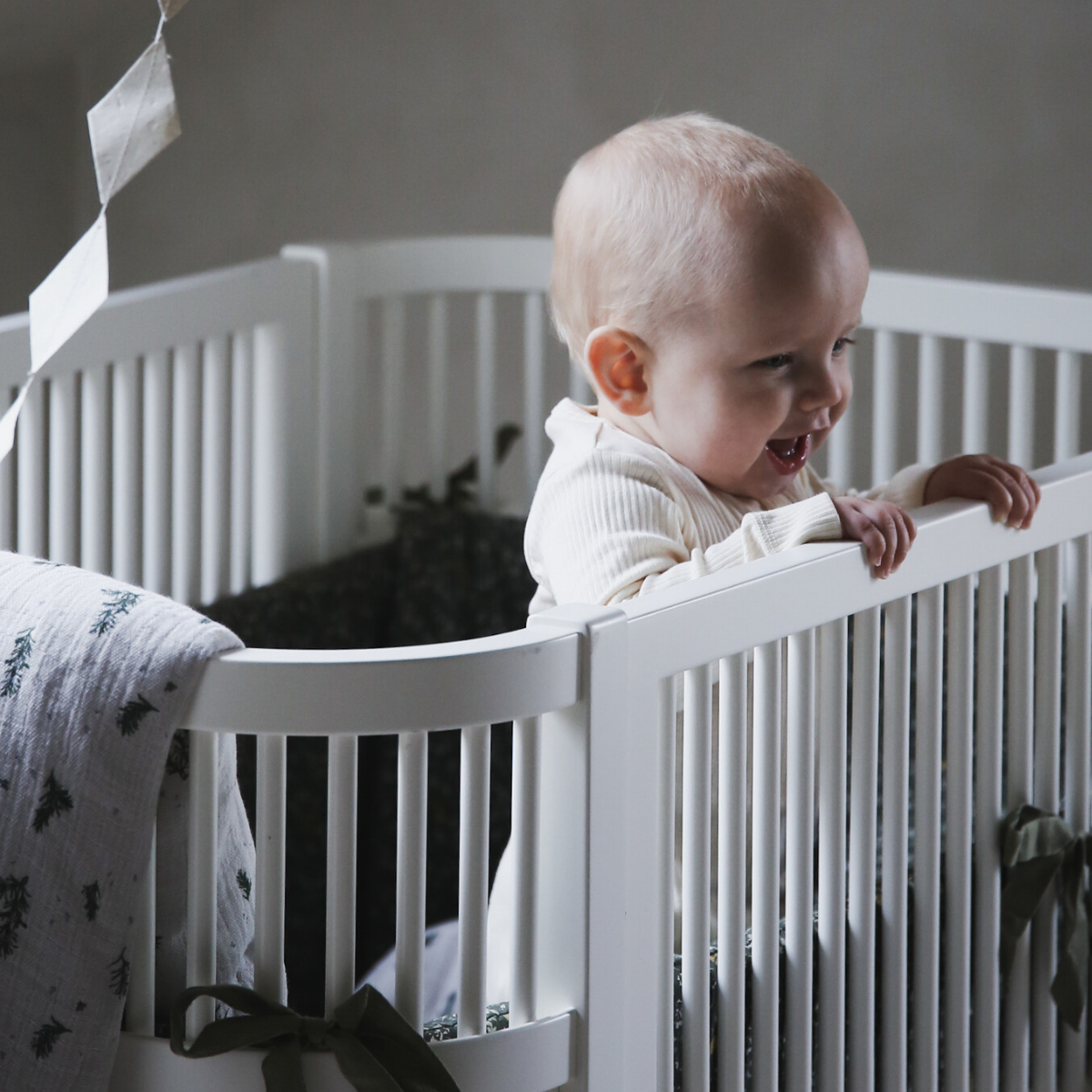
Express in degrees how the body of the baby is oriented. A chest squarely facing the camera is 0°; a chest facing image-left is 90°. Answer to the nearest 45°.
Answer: approximately 315°

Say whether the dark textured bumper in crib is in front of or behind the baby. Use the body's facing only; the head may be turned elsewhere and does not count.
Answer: behind
